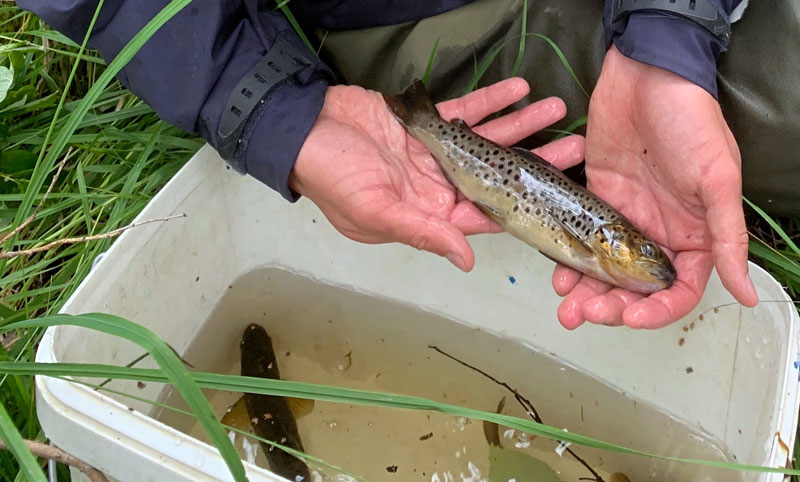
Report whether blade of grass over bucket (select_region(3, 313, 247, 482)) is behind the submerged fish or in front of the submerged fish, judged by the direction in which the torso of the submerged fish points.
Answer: behind

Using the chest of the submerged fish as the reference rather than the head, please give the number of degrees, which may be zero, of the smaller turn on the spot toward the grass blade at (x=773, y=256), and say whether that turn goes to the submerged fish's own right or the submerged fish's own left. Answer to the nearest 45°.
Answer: approximately 90° to the submerged fish's own right

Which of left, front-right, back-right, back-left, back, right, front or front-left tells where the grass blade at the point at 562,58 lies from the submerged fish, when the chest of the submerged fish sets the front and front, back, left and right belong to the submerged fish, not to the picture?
right

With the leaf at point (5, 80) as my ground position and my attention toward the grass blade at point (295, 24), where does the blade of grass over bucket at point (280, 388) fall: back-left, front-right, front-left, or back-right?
front-right

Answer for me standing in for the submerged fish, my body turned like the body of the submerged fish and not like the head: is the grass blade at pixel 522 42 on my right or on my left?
on my right

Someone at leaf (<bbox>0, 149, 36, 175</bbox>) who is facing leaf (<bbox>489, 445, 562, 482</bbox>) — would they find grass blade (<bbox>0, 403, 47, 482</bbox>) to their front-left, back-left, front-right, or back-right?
front-right

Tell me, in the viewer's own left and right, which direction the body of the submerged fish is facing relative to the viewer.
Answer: facing away from the viewer

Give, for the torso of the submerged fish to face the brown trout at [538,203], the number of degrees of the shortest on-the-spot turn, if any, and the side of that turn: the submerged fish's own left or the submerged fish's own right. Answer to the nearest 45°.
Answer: approximately 90° to the submerged fish's own right
